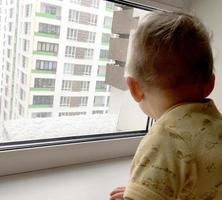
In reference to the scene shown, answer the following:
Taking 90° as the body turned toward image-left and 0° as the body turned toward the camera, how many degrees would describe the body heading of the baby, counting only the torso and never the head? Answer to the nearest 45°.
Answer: approximately 135°

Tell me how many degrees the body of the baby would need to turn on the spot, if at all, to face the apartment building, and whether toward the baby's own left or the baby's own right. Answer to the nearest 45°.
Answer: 0° — they already face it

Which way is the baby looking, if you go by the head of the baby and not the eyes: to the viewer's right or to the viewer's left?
to the viewer's left
